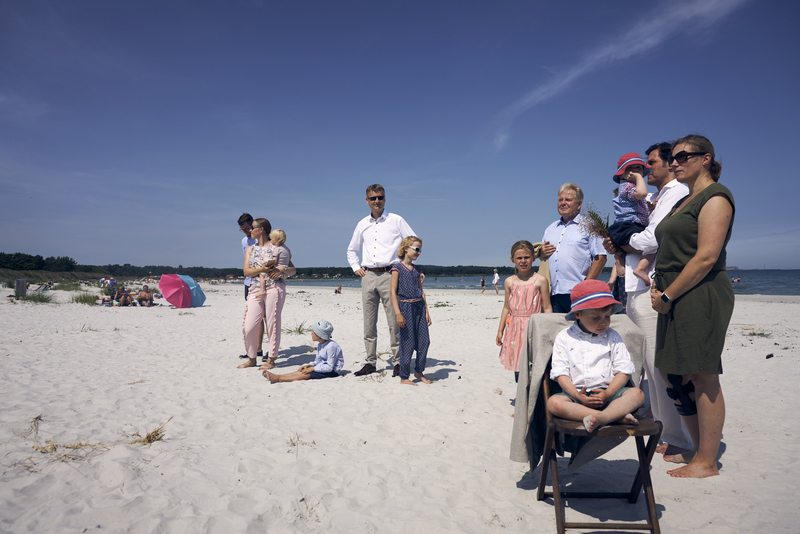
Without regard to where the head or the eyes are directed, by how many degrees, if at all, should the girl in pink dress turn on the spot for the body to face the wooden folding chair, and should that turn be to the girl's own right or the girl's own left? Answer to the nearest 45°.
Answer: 0° — they already face it

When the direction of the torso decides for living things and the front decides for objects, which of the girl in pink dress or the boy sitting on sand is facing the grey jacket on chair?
the girl in pink dress

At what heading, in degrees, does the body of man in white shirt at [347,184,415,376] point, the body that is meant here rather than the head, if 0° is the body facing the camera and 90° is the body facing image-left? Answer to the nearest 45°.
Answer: approximately 0°

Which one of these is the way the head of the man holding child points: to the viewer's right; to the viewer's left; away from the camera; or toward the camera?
to the viewer's left

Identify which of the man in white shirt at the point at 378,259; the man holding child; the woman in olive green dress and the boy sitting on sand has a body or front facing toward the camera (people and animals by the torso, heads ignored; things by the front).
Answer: the man in white shirt

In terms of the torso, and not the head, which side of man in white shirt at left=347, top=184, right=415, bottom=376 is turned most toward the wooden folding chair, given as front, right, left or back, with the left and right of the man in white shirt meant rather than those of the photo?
front

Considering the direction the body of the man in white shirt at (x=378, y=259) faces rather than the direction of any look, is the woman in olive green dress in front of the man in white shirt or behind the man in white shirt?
in front

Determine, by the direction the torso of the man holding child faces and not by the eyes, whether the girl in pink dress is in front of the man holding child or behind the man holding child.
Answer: in front

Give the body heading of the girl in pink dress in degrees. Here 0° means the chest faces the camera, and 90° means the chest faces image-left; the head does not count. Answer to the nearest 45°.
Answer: approximately 0°

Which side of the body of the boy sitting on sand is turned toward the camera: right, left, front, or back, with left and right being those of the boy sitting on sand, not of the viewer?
left

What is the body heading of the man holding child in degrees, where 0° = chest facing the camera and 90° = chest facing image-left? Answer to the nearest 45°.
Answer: approximately 90°
